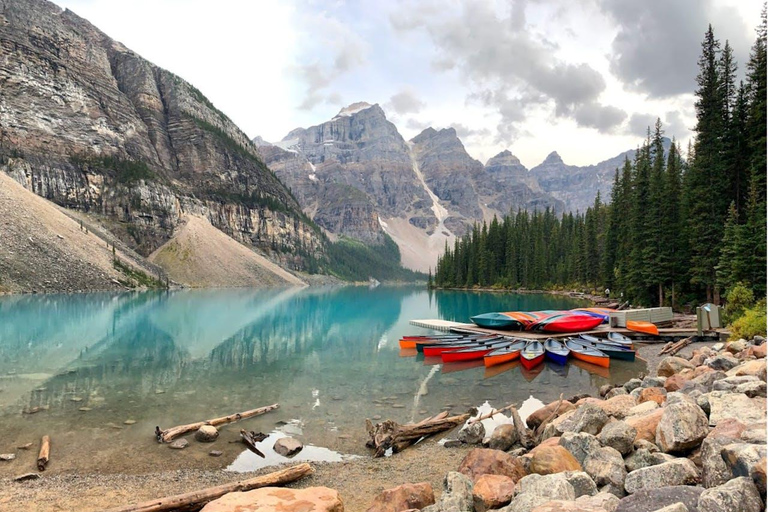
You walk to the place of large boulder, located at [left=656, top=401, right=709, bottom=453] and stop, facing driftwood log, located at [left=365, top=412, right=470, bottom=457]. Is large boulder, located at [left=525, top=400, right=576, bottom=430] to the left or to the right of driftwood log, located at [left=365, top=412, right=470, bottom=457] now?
right

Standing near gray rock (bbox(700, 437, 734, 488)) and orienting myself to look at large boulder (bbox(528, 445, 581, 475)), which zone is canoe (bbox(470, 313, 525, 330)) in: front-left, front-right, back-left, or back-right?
front-right

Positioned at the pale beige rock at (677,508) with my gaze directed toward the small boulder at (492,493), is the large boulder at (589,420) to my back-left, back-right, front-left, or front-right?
front-right
